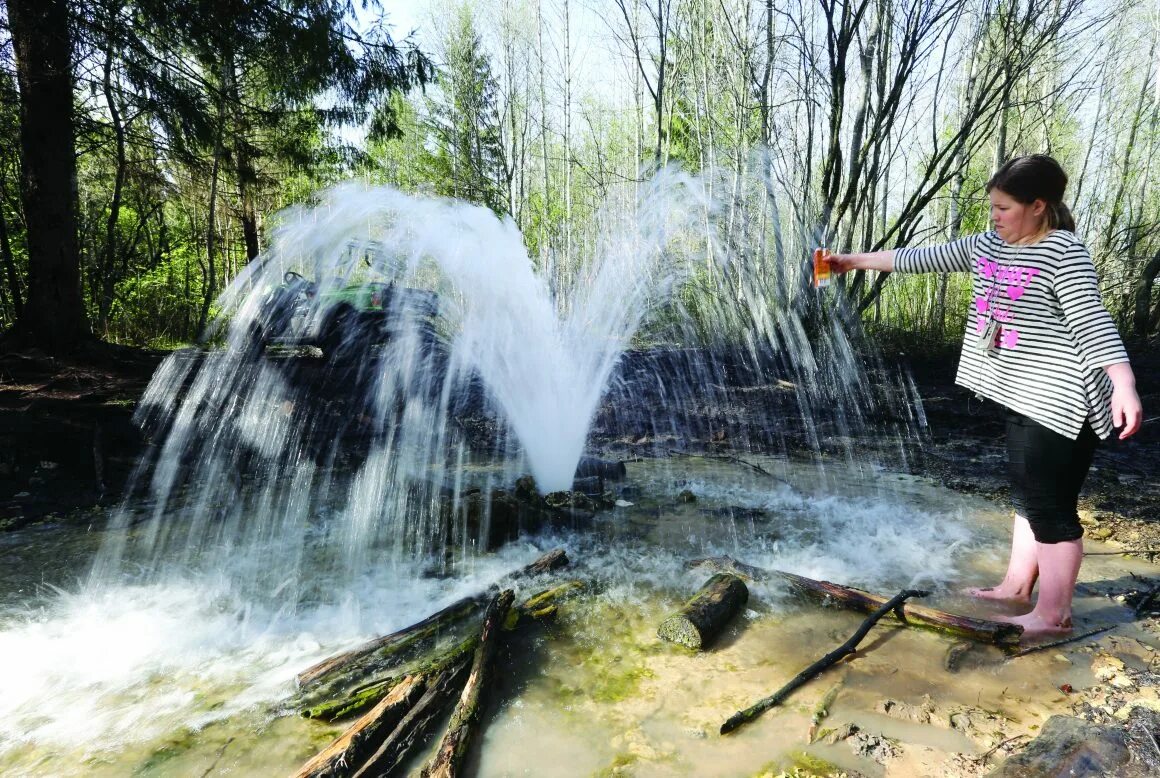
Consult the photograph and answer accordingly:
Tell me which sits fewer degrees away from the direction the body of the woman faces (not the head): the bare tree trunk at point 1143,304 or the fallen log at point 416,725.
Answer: the fallen log

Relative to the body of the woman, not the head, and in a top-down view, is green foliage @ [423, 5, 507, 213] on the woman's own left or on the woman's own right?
on the woman's own right

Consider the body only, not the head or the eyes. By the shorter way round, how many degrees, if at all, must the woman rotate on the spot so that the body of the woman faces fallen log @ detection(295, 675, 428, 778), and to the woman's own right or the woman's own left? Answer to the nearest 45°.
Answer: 0° — they already face it

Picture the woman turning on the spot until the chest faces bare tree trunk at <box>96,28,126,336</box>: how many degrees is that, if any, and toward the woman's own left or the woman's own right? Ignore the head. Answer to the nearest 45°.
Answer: approximately 45° to the woman's own right

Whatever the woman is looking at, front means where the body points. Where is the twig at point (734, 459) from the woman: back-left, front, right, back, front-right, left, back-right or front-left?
right

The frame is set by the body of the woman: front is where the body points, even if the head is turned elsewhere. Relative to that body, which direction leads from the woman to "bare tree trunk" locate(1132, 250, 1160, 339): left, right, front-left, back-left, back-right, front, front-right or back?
back-right

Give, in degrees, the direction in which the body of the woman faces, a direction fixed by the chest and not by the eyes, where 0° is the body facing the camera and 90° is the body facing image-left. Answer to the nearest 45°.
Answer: approximately 45°

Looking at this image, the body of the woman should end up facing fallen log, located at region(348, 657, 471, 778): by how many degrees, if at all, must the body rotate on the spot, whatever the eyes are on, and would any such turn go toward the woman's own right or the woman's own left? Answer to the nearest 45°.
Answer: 0° — they already face it

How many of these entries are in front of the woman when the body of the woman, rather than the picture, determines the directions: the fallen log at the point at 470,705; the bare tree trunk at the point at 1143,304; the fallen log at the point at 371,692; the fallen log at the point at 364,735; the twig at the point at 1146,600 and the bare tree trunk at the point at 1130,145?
3

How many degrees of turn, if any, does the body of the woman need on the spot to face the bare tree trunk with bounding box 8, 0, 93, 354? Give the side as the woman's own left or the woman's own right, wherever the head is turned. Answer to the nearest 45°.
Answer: approximately 45° to the woman's own right

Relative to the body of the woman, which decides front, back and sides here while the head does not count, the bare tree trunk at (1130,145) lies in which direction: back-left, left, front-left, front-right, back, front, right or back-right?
back-right
